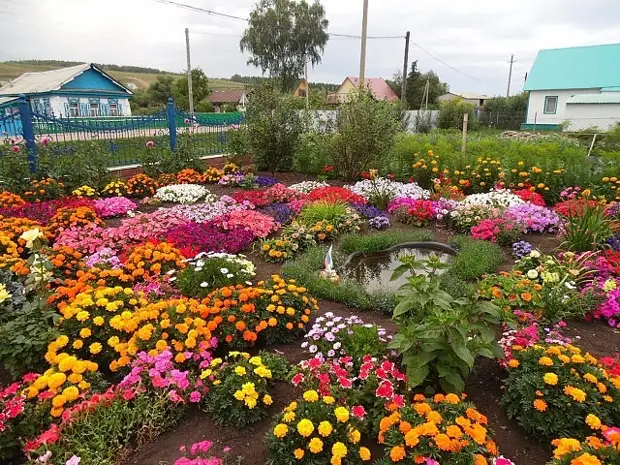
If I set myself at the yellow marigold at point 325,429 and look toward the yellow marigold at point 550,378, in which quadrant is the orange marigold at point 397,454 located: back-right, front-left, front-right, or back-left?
front-right

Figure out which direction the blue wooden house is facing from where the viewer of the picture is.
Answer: facing the viewer and to the right of the viewer

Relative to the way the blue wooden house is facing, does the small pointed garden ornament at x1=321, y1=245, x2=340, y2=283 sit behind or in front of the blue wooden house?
in front

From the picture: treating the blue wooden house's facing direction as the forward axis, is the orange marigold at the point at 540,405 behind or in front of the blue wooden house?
in front

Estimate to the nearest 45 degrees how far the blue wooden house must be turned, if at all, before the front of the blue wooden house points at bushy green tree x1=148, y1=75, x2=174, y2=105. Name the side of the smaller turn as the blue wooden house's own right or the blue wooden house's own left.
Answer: approximately 90° to the blue wooden house's own left

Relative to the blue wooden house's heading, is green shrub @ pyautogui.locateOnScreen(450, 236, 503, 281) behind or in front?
in front
